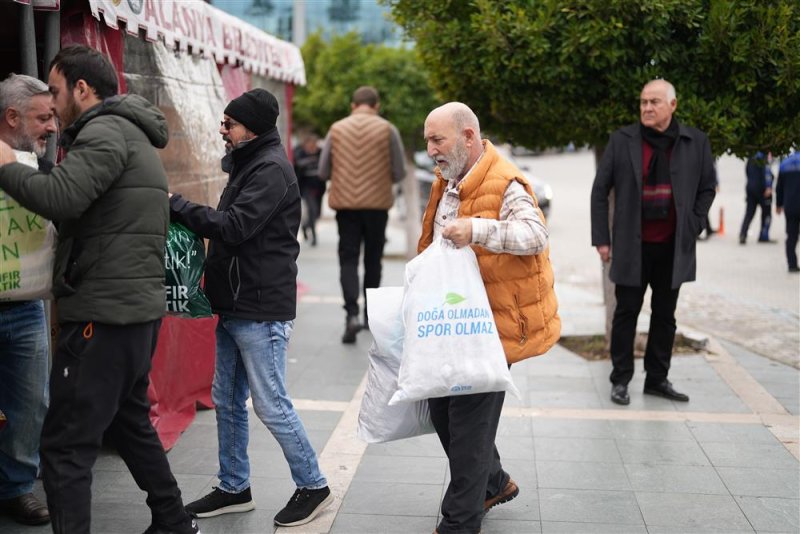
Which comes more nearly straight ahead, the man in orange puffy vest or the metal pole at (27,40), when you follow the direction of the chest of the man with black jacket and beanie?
the metal pole

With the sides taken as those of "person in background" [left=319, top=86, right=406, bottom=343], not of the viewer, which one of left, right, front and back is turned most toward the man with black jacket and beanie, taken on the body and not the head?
back

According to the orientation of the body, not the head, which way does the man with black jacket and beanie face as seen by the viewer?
to the viewer's left

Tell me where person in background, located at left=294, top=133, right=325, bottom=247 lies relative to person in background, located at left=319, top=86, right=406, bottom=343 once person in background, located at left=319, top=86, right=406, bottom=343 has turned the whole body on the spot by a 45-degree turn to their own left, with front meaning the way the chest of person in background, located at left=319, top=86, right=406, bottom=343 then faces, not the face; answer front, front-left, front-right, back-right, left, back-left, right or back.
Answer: front-right

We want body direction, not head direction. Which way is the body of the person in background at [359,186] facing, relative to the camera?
away from the camera

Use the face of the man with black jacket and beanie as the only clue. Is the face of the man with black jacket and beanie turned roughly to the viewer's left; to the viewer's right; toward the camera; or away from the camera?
to the viewer's left

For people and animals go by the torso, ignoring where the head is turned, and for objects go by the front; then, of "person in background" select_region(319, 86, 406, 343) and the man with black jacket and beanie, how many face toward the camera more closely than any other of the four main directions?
0

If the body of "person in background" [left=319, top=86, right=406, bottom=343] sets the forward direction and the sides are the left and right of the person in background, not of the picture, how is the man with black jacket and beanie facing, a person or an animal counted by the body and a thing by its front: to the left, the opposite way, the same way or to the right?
to the left

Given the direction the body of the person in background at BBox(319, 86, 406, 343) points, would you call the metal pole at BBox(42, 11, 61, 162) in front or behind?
behind

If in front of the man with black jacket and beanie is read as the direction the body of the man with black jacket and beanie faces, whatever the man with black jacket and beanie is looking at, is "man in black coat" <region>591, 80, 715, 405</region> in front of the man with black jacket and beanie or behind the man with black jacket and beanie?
behind

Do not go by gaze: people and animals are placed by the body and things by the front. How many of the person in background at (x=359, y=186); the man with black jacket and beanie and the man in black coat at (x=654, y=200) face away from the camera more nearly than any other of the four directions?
1

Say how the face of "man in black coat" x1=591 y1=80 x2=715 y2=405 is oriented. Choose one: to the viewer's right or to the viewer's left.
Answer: to the viewer's left

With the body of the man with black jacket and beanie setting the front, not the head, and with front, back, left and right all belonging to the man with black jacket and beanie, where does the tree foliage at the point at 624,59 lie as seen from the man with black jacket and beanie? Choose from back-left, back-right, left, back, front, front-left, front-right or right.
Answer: back-right

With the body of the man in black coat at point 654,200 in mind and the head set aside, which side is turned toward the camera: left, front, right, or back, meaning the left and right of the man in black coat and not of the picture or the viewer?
front

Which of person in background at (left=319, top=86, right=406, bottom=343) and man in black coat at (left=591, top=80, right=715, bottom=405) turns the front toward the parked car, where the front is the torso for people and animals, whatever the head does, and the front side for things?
the person in background

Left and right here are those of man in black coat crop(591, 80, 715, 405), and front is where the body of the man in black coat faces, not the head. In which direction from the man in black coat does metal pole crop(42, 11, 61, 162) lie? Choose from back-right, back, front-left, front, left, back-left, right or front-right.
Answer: front-right

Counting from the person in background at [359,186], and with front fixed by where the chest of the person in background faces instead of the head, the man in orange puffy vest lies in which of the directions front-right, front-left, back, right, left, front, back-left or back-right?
back

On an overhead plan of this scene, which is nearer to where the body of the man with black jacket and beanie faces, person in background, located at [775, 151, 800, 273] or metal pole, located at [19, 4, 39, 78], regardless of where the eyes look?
the metal pole

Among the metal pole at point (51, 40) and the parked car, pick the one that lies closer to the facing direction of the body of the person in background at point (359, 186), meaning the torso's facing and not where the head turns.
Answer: the parked car

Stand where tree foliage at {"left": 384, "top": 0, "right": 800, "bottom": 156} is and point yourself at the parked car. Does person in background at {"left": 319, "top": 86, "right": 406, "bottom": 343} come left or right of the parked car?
left
